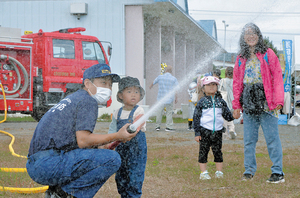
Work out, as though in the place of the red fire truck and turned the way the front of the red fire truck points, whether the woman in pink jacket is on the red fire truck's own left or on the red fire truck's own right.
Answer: on the red fire truck's own right

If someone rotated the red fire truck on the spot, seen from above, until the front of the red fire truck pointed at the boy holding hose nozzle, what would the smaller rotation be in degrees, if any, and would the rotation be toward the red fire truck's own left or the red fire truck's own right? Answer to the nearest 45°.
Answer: approximately 90° to the red fire truck's own right

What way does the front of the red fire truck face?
to the viewer's right

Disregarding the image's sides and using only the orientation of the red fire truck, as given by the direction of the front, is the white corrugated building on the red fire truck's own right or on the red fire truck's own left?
on the red fire truck's own left
